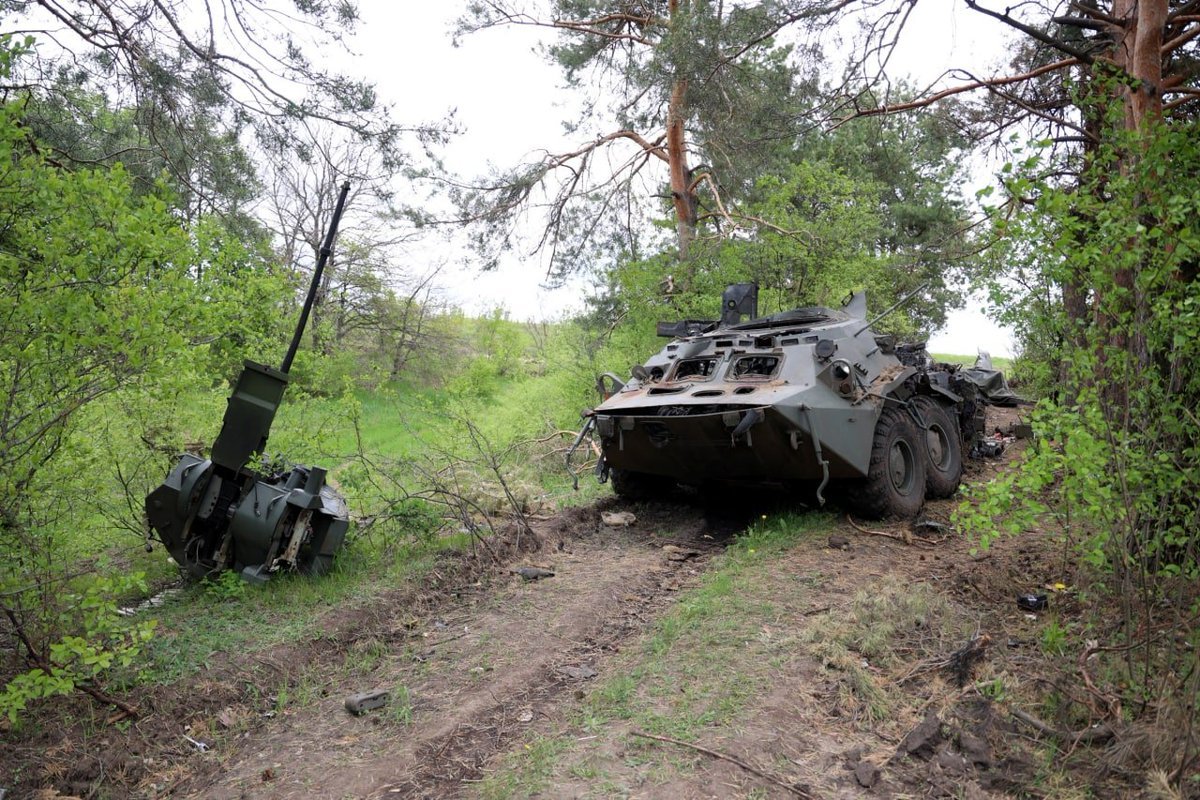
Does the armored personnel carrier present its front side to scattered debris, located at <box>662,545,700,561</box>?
yes

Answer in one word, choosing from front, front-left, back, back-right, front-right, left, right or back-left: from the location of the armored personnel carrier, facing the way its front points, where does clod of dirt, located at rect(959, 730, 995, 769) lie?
front-left

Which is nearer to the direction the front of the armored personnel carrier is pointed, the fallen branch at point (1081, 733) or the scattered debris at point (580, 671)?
the scattered debris

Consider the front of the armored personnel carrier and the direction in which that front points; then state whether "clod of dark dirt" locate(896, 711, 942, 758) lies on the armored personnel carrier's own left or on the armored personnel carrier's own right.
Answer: on the armored personnel carrier's own left

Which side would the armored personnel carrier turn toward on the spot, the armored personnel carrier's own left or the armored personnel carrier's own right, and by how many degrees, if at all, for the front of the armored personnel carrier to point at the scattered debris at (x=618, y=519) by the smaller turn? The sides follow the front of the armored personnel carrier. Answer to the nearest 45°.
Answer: approximately 45° to the armored personnel carrier's own right

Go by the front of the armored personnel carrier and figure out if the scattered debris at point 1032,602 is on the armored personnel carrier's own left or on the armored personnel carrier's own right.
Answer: on the armored personnel carrier's own left

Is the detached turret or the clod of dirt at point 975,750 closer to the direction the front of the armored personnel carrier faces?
the detached turret

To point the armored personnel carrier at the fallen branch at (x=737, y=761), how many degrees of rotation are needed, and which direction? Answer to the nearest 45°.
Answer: approximately 45° to its left

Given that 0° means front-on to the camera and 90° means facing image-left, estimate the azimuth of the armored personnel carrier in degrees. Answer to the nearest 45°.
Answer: approximately 45°
